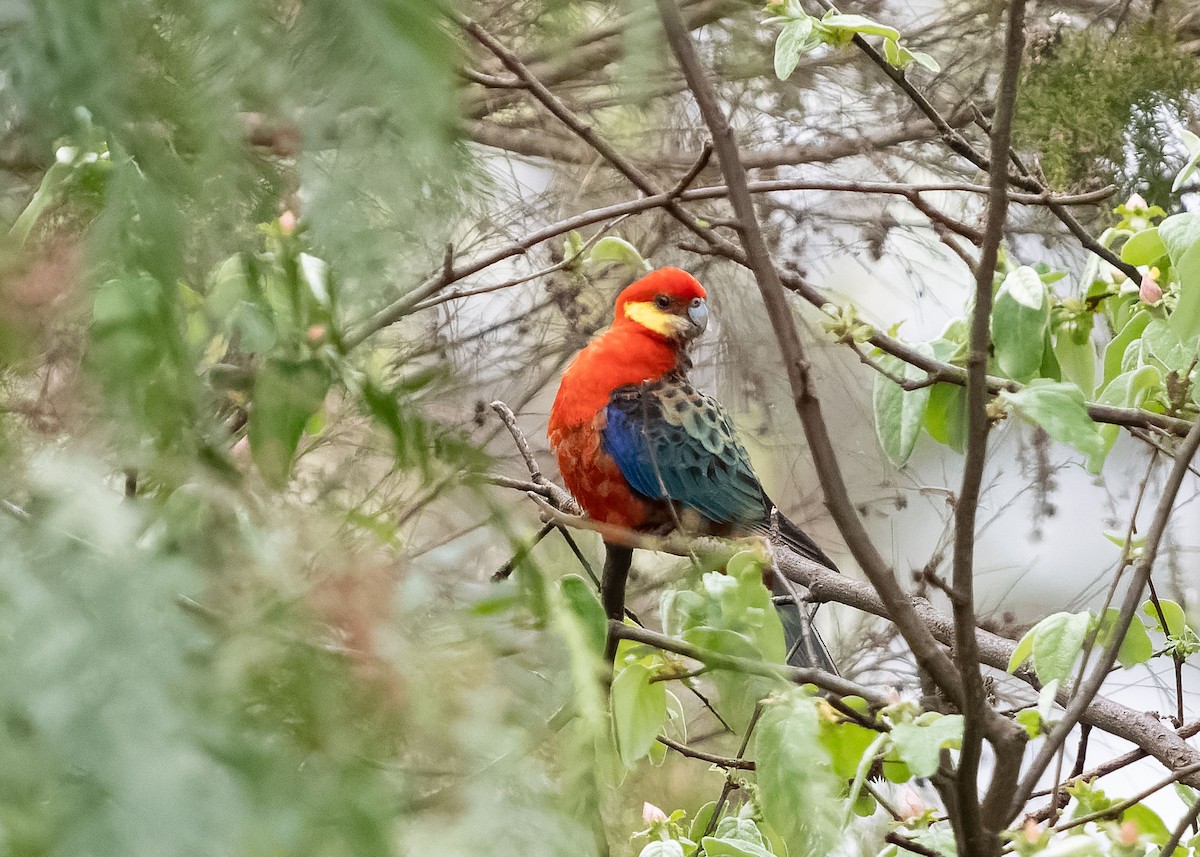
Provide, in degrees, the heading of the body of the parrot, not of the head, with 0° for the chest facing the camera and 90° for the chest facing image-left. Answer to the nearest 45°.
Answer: approximately 90°

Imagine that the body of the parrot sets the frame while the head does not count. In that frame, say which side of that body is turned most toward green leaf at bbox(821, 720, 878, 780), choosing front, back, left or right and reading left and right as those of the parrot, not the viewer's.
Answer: back

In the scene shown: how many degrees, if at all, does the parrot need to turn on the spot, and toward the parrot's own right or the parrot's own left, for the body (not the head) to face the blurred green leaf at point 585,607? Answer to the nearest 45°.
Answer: approximately 90° to the parrot's own left

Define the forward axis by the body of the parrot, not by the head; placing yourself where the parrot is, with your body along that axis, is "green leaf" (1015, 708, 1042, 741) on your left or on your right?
on your left

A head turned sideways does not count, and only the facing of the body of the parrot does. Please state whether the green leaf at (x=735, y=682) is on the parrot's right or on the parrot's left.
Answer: on the parrot's left
